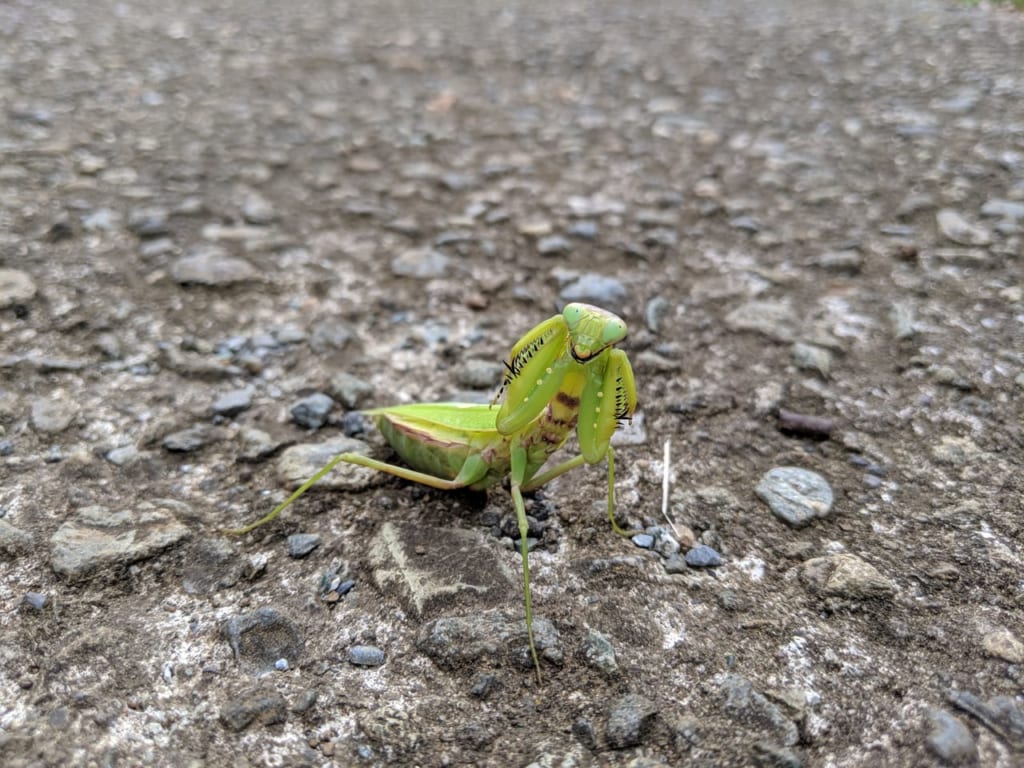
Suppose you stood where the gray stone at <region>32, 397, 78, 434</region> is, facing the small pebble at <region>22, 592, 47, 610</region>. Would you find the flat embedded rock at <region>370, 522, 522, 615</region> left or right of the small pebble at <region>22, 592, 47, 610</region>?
left

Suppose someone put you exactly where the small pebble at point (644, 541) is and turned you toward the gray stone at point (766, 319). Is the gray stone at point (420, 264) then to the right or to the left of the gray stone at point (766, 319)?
left

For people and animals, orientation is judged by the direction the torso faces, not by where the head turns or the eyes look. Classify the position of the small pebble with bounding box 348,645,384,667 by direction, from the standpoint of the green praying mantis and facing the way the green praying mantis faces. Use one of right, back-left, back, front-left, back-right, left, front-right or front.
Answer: right

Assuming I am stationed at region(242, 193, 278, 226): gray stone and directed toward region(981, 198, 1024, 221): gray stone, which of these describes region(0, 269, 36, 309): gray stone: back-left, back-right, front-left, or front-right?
back-right

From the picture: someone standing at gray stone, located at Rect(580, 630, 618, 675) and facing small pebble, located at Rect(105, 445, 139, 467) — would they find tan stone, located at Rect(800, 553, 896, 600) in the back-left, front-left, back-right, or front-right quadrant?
back-right

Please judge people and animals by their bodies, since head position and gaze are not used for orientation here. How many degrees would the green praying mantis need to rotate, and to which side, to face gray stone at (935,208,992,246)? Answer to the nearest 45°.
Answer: approximately 90° to its left

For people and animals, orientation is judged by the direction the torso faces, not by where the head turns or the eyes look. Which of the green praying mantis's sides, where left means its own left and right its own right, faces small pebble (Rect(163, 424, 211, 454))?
back

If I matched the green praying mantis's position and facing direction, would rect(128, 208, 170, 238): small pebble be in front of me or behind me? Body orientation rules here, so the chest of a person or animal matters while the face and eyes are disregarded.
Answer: behind

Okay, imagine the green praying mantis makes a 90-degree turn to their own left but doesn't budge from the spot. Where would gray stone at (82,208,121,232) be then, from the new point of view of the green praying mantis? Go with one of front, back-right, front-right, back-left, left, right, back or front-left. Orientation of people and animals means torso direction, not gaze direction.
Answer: left

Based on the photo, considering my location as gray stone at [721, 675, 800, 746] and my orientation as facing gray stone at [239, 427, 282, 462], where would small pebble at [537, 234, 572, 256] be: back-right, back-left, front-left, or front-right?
front-right

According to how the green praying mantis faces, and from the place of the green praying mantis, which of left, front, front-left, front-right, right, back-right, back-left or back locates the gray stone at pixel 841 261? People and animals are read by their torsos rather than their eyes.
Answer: left

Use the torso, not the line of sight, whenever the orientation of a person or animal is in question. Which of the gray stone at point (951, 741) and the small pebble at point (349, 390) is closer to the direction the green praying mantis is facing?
the gray stone

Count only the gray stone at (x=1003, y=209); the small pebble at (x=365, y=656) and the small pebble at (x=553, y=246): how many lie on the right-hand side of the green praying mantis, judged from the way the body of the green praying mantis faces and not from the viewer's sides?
1

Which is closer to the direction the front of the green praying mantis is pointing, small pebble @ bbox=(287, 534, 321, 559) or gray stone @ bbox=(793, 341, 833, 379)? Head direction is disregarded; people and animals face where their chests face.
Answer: the gray stone

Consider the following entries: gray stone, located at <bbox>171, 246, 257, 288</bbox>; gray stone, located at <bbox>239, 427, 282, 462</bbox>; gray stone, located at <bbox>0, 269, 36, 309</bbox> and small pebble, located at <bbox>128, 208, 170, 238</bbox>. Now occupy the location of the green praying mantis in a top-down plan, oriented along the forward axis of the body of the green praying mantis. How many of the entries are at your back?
4

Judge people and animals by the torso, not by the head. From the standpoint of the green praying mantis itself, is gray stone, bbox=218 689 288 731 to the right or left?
on its right

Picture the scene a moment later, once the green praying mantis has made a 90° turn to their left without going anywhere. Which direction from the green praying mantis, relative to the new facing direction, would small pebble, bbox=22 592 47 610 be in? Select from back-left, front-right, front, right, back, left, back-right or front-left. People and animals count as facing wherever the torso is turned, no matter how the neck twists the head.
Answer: back-left

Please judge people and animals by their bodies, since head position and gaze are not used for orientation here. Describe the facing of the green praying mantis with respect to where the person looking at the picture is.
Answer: facing the viewer and to the right of the viewer
